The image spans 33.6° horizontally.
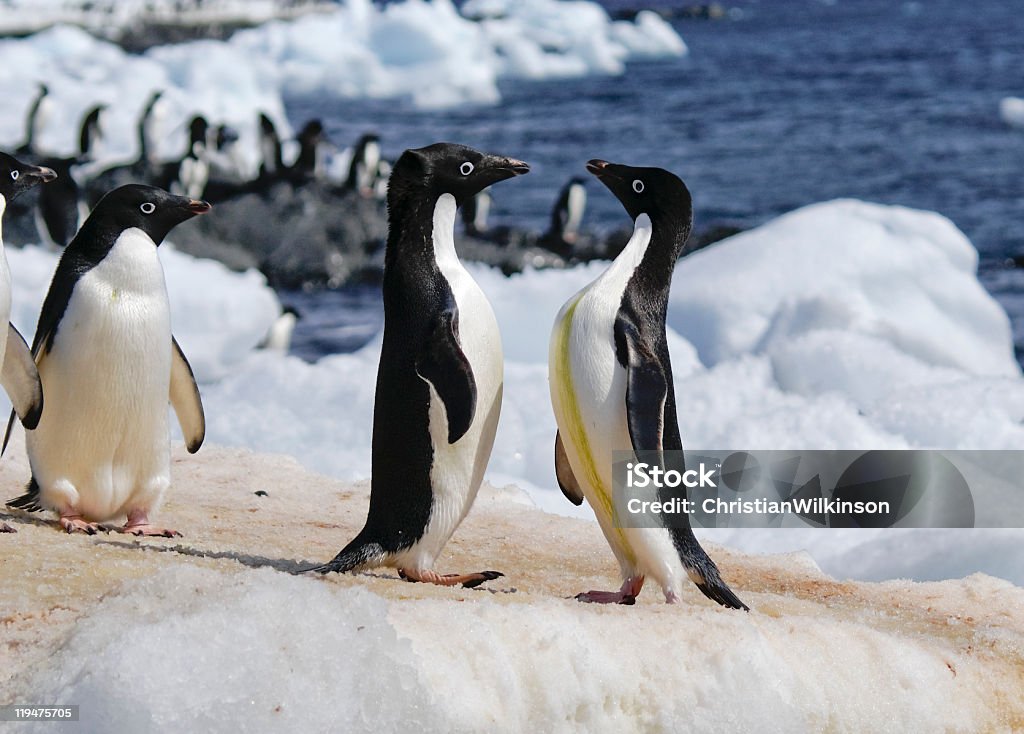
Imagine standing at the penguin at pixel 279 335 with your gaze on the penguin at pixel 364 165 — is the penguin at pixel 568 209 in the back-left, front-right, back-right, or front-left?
front-right

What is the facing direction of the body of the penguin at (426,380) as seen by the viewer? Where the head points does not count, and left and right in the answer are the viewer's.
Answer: facing to the right of the viewer

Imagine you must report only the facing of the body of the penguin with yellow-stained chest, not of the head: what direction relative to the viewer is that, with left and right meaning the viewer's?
facing to the left of the viewer

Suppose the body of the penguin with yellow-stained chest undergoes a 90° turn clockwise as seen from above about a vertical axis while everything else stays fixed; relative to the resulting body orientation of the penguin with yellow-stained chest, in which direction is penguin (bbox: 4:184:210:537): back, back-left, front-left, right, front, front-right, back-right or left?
left

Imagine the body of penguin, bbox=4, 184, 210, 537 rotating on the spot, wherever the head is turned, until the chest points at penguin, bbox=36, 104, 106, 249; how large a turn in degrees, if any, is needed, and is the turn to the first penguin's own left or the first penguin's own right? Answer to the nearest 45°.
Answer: approximately 135° to the first penguin's own left

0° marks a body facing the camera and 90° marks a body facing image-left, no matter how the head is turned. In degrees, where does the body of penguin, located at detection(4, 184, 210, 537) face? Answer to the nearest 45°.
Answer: approximately 315°
